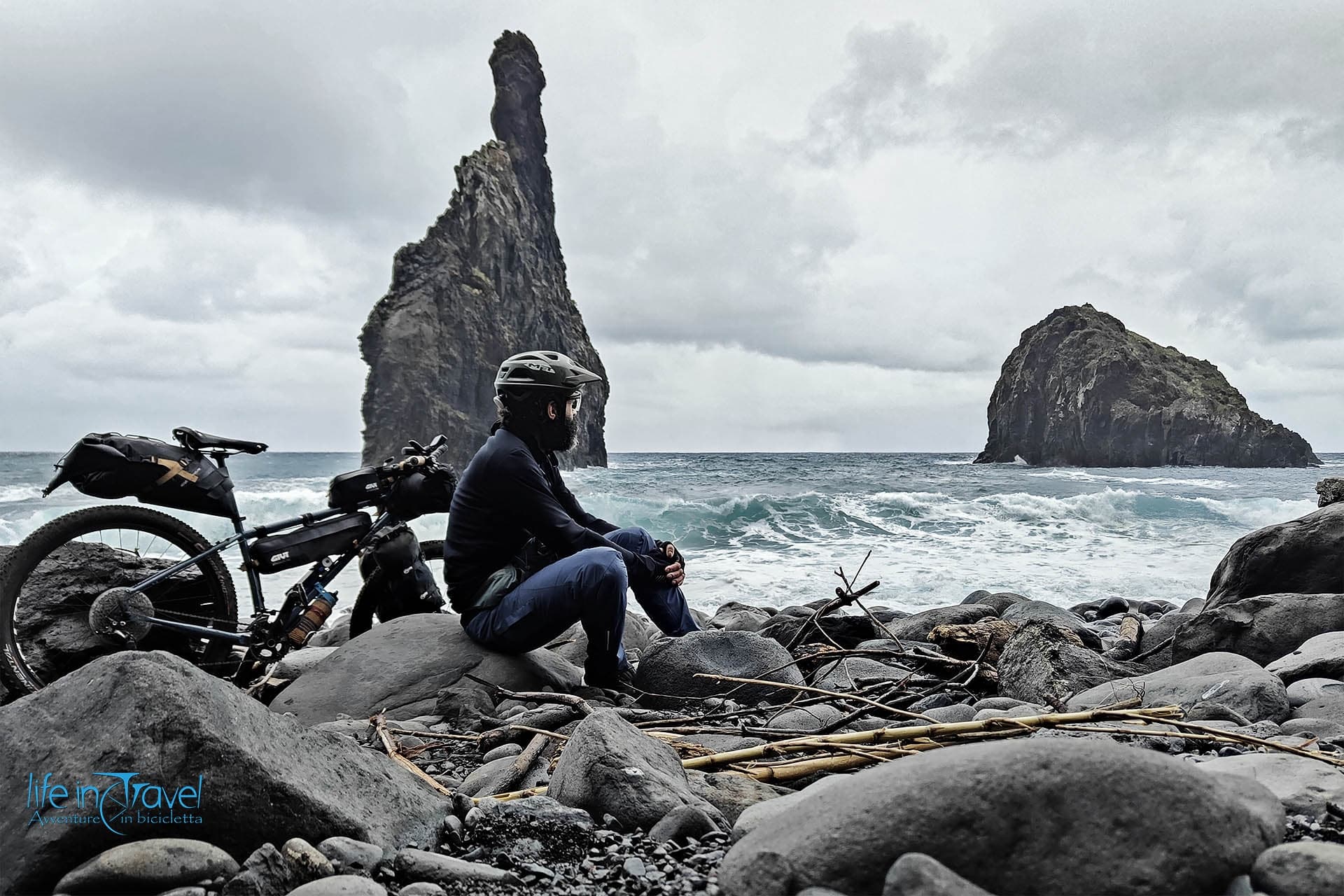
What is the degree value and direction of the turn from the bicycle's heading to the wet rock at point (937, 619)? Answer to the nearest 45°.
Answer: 0° — it already faces it

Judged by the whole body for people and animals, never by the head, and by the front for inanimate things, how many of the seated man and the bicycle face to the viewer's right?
2

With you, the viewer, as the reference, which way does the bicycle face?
facing to the right of the viewer

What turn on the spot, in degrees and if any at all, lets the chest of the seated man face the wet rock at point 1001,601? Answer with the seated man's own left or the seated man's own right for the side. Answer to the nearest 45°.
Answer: approximately 45° to the seated man's own left

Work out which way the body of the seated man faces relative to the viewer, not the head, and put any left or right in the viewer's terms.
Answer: facing to the right of the viewer

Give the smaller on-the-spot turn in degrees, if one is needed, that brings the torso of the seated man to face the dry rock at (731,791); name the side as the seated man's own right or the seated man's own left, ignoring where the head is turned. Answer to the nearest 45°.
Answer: approximately 90° to the seated man's own right
